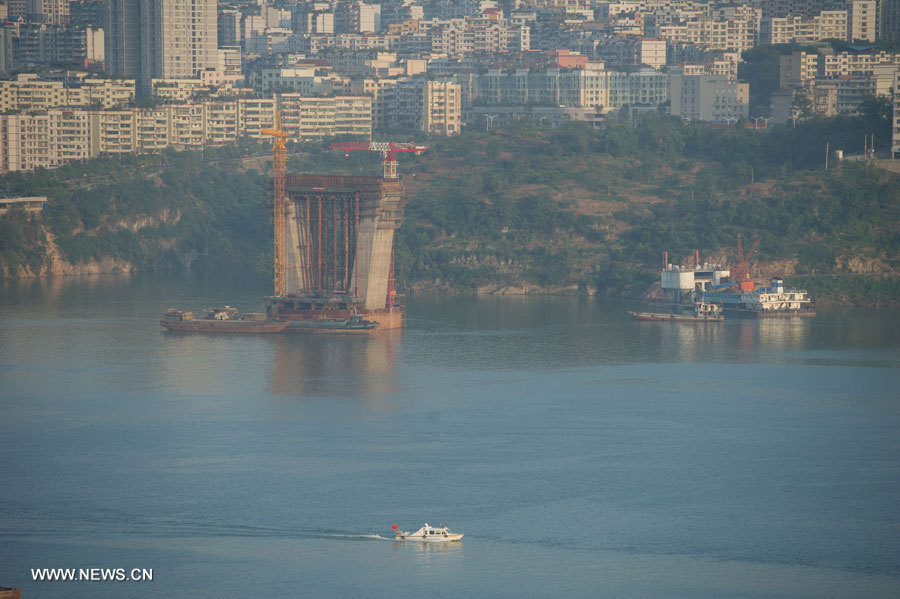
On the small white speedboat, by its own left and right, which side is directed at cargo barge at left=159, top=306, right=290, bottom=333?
left

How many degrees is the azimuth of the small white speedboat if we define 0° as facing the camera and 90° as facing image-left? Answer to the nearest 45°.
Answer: approximately 270°

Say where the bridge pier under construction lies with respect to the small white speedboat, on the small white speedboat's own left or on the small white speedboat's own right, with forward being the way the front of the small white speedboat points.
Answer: on the small white speedboat's own left

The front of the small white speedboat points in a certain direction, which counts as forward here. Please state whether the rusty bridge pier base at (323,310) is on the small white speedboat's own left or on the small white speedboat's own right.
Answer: on the small white speedboat's own left
